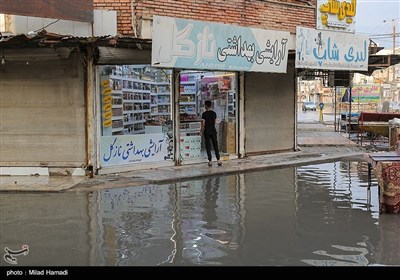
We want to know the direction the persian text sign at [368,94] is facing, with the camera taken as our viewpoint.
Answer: facing the viewer

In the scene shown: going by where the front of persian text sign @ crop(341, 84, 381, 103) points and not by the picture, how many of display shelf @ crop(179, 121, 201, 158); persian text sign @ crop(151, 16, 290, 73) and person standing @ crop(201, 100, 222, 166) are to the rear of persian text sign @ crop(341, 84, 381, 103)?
0

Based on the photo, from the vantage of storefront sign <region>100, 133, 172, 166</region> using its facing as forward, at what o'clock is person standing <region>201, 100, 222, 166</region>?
The person standing is roughly at 10 o'clock from the storefront sign.

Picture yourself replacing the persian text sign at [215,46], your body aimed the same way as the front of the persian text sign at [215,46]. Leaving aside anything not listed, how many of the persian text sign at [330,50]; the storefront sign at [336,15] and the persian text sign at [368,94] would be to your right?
0

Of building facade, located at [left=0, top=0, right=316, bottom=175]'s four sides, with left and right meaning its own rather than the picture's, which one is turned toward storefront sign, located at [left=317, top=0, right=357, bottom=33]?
left

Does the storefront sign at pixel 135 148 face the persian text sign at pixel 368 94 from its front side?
no

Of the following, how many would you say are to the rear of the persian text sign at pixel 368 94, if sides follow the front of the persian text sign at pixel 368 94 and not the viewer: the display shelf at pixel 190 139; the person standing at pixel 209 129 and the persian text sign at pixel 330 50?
0

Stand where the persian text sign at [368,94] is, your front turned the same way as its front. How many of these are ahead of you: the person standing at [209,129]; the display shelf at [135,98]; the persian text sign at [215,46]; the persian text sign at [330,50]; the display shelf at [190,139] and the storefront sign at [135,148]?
6

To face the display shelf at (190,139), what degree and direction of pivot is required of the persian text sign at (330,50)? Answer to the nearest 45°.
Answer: approximately 90° to its right

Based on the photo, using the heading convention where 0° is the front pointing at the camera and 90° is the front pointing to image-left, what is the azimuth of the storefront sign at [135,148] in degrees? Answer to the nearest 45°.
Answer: approximately 315°

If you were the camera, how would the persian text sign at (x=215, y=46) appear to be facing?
facing the viewer and to the right of the viewer

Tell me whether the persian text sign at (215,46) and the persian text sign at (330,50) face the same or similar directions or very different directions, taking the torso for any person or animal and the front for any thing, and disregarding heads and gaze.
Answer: same or similar directions

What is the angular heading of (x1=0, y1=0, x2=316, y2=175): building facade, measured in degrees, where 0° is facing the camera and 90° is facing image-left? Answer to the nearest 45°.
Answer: approximately 315°
